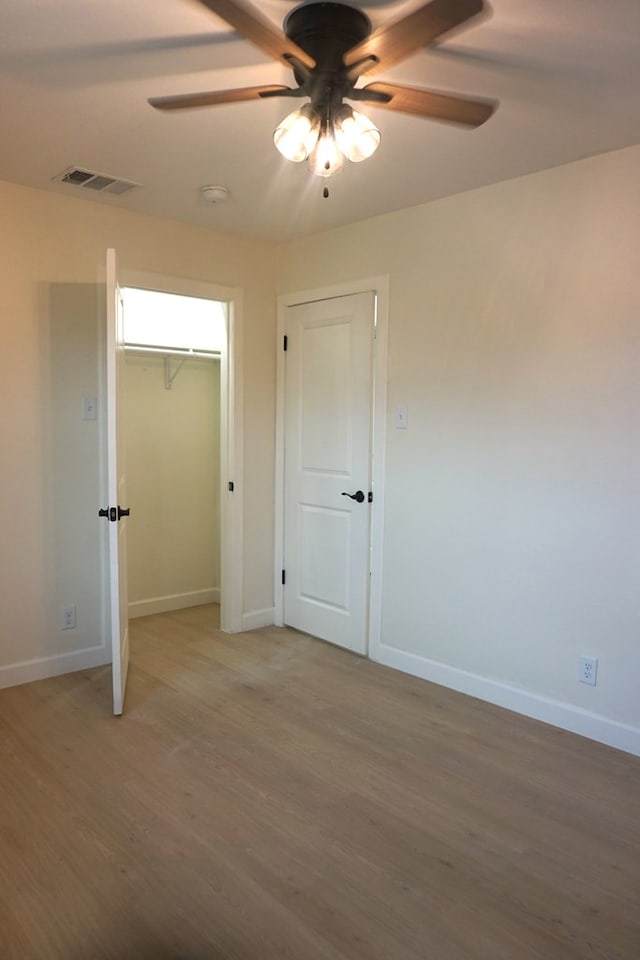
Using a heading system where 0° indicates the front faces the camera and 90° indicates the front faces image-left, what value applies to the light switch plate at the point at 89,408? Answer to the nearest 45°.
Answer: approximately 0°

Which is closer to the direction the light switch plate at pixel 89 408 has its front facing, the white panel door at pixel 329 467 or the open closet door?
the open closet door

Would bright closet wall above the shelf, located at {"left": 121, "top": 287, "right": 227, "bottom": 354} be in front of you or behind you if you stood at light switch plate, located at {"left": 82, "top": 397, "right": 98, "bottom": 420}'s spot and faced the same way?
behind

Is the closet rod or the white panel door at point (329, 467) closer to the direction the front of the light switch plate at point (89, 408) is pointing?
the white panel door

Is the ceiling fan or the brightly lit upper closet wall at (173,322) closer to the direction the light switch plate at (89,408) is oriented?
the ceiling fan

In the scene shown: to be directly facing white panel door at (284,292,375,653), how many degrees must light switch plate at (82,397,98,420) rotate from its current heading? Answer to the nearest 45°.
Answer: approximately 90° to its left

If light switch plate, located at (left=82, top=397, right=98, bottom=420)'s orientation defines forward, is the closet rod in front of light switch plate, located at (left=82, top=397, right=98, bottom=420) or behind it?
behind

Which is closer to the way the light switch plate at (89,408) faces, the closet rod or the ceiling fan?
the ceiling fan

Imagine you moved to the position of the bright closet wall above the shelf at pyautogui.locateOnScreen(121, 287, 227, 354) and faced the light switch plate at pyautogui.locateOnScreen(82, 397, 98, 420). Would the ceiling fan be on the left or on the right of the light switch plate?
left
